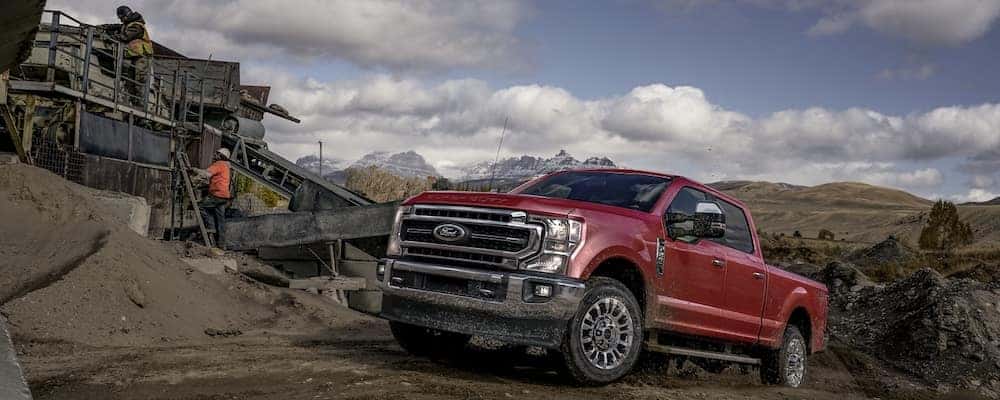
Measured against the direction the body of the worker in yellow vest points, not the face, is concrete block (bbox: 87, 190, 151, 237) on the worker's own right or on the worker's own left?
on the worker's own left

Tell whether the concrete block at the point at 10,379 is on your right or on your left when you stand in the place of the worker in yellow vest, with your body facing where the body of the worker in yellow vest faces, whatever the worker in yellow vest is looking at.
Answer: on your left

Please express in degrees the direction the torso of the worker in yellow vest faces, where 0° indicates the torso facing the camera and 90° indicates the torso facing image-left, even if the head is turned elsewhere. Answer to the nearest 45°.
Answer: approximately 90°

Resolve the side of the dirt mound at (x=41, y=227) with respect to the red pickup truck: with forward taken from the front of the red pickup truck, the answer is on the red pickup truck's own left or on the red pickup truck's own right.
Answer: on the red pickup truck's own right

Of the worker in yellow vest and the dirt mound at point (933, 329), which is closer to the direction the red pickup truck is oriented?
the worker in yellow vest

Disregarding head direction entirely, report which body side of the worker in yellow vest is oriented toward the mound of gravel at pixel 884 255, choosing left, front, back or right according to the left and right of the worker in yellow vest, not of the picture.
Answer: back

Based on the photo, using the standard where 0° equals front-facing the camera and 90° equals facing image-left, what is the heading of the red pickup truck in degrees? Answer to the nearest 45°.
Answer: approximately 45°
